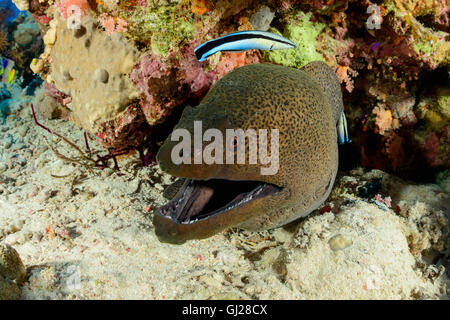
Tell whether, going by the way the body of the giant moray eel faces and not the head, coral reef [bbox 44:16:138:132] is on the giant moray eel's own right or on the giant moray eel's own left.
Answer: on the giant moray eel's own right

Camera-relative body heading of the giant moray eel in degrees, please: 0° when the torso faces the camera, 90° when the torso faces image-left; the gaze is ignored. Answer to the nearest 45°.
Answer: approximately 45°

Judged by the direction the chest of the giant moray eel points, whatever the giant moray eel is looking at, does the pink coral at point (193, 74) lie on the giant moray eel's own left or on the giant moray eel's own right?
on the giant moray eel's own right
